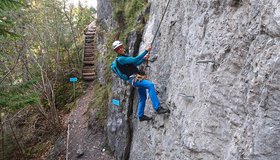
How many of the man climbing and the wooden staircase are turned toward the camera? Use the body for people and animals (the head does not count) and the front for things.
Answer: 1

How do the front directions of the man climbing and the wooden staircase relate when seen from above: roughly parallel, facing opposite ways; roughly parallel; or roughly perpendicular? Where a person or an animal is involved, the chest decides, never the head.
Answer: roughly perpendicular

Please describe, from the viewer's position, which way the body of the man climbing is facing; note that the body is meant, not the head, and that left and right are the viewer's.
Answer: facing to the right of the viewer

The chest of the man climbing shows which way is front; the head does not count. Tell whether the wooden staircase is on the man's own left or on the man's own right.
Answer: on the man's own left

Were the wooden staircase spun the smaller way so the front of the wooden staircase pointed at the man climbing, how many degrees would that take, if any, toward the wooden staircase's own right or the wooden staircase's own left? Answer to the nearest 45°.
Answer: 0° — it already faces them

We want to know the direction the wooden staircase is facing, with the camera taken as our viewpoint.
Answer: facing the viewer
